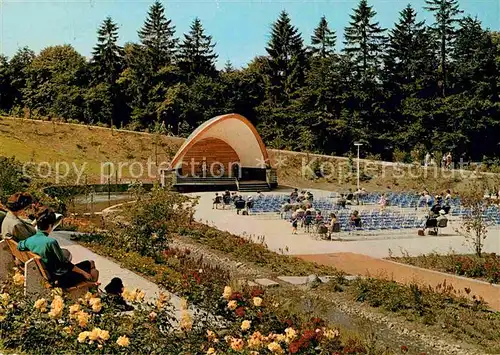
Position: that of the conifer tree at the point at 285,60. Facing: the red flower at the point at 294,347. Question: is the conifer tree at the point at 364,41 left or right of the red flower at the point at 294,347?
left

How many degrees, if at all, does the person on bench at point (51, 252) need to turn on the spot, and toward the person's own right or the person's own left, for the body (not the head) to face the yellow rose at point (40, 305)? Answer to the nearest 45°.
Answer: approximately 135° to the person's own right

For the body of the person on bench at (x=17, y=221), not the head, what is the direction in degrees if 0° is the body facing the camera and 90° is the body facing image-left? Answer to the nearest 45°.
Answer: approximately 225°

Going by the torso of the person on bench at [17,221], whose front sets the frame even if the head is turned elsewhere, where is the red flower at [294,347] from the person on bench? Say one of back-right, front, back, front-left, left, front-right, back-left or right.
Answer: right

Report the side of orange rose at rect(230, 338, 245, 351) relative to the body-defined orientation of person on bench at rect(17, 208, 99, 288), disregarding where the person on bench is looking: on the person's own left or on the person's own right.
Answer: on the person's own right

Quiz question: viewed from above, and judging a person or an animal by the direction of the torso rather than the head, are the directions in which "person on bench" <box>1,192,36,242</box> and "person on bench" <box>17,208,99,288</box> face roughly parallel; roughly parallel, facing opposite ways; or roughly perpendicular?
roughly parallel

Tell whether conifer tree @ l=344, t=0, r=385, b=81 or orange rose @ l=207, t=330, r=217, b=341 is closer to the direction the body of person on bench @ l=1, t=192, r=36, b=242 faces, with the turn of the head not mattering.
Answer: the conifer tree

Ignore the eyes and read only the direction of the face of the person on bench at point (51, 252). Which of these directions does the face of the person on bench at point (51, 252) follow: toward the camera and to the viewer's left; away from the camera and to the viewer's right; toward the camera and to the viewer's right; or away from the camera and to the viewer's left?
away from the camera and to the viewer's right

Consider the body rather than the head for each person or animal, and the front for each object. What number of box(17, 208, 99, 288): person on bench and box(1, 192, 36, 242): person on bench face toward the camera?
0

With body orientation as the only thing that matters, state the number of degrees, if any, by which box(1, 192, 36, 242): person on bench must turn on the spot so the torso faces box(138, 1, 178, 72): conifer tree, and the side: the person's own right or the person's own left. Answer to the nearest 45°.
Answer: approximately 45° to the person's own left

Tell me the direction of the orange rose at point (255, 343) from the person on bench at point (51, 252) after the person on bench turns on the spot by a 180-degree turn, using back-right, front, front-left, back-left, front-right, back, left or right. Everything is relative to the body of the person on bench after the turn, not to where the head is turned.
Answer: left

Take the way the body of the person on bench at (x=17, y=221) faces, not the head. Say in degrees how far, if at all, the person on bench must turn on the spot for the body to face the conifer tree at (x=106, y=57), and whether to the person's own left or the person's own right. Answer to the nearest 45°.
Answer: approximately 45° to the person's own left

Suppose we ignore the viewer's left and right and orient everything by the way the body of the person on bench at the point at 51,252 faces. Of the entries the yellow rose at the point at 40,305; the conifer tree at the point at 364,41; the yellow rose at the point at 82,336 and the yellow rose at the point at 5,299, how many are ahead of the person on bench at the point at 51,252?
1

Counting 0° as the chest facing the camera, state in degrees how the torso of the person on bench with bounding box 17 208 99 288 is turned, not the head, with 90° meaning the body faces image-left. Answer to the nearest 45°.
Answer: approximately 225°

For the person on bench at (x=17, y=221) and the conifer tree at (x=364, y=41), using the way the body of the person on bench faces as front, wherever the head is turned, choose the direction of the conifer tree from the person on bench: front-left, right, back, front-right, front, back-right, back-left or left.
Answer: front
